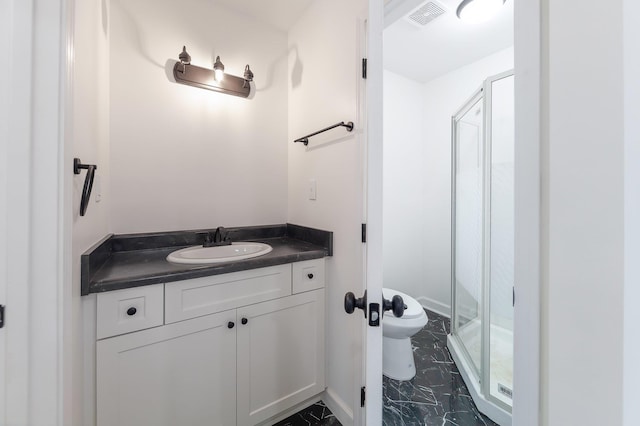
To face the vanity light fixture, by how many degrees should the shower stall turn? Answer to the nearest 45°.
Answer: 0° — it already faces it

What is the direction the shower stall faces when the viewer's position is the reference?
facing the viewer and to the left of the viewer

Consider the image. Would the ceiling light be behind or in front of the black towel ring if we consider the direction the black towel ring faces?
in front

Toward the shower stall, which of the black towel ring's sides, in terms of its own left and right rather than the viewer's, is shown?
front

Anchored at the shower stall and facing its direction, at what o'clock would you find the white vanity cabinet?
The white vanity cabinet is roughly at 12 o'clock from the shower stall.

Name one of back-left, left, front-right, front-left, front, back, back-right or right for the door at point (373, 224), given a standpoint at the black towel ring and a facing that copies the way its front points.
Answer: front-right

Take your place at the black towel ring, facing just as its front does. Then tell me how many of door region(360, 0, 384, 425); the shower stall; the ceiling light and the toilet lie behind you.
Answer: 0

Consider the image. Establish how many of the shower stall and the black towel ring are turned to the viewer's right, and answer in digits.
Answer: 1

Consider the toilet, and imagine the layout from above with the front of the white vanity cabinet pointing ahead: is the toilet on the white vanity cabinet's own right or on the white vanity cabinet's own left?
on the white vanity cabinet's own left

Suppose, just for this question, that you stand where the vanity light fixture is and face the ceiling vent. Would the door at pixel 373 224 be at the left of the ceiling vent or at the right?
right

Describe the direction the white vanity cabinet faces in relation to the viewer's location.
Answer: facing the viewer and to the right of the viewer

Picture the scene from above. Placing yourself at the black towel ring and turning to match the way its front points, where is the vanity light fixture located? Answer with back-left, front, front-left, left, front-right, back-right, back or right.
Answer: front-left

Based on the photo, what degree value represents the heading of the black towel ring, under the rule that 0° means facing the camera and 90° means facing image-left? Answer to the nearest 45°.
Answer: approximately 270°

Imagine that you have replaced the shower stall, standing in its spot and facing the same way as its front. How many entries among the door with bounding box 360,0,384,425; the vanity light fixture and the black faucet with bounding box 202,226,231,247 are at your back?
0
